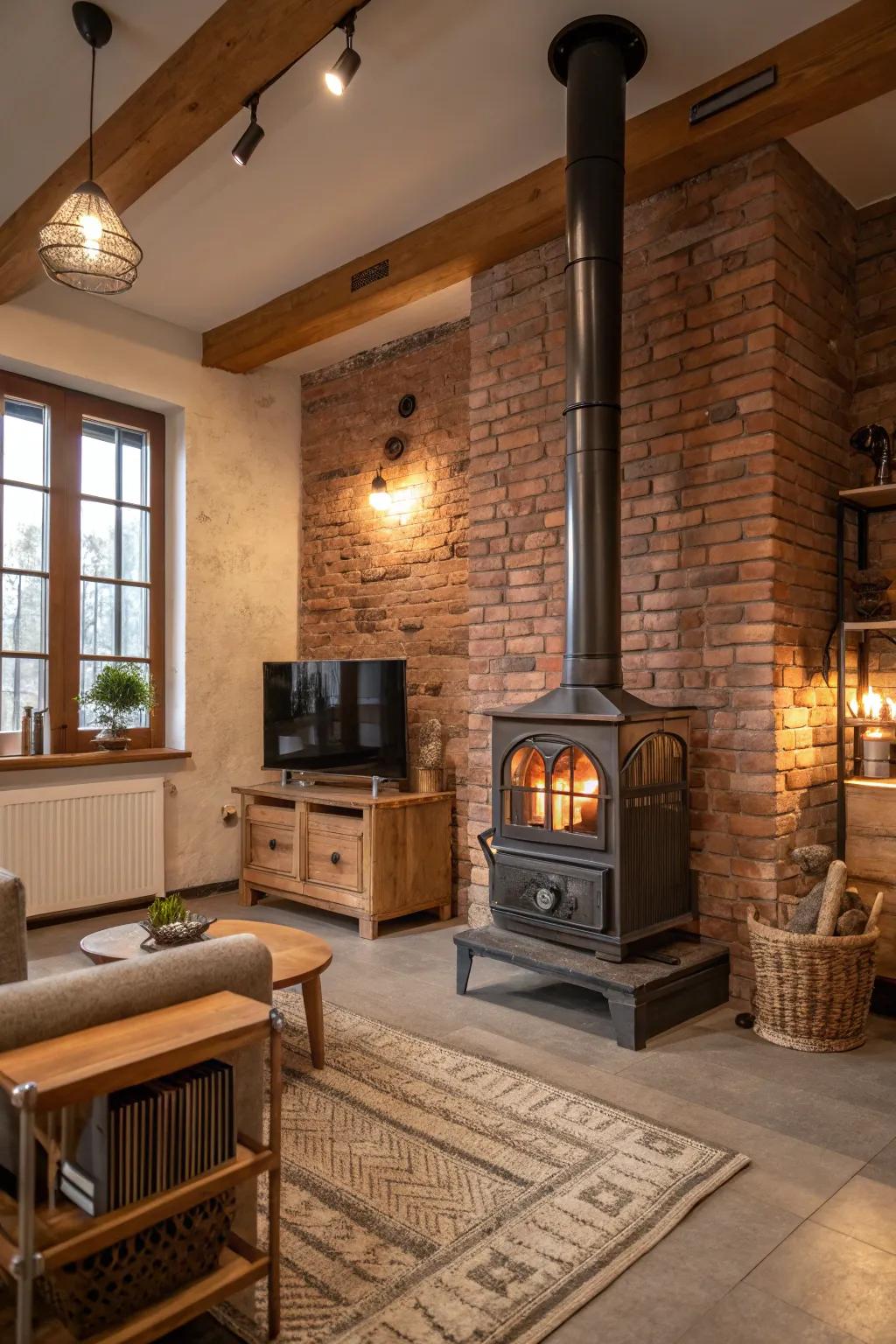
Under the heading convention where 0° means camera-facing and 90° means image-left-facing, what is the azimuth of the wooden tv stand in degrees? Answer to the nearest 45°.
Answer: approximately 45°

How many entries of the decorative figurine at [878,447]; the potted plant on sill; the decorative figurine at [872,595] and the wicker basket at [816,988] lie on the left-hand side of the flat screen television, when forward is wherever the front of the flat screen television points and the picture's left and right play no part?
3

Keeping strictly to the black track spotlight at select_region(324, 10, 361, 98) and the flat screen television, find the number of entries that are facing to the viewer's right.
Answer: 0

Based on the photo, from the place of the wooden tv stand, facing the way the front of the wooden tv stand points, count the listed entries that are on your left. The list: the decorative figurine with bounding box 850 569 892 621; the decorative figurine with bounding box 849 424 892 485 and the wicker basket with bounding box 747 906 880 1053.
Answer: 3

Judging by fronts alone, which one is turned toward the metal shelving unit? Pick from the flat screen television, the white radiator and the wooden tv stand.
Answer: the white radiator

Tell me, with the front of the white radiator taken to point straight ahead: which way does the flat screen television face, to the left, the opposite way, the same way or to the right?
to the right

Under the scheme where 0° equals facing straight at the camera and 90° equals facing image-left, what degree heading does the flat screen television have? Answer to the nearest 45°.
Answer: approximately 45°

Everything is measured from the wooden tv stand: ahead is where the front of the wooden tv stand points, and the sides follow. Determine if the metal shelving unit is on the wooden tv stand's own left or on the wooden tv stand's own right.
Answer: on the wooden tv stand's own left

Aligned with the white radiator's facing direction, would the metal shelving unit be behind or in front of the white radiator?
in front

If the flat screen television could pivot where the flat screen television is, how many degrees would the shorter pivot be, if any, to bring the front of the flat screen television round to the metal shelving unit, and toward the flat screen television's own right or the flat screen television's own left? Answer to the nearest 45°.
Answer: approximately 90° to the flat screen television's own left

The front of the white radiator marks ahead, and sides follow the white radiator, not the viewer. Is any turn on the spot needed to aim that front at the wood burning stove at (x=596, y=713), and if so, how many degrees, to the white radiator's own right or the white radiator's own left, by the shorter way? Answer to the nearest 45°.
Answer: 0° — it already faces it

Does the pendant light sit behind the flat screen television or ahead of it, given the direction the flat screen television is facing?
ahead

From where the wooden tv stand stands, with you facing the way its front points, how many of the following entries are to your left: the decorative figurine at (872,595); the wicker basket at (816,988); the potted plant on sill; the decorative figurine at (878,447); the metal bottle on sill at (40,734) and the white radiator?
3

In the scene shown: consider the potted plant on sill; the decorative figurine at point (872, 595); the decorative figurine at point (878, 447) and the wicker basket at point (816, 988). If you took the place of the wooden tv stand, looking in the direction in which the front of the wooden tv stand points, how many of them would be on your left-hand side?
3
